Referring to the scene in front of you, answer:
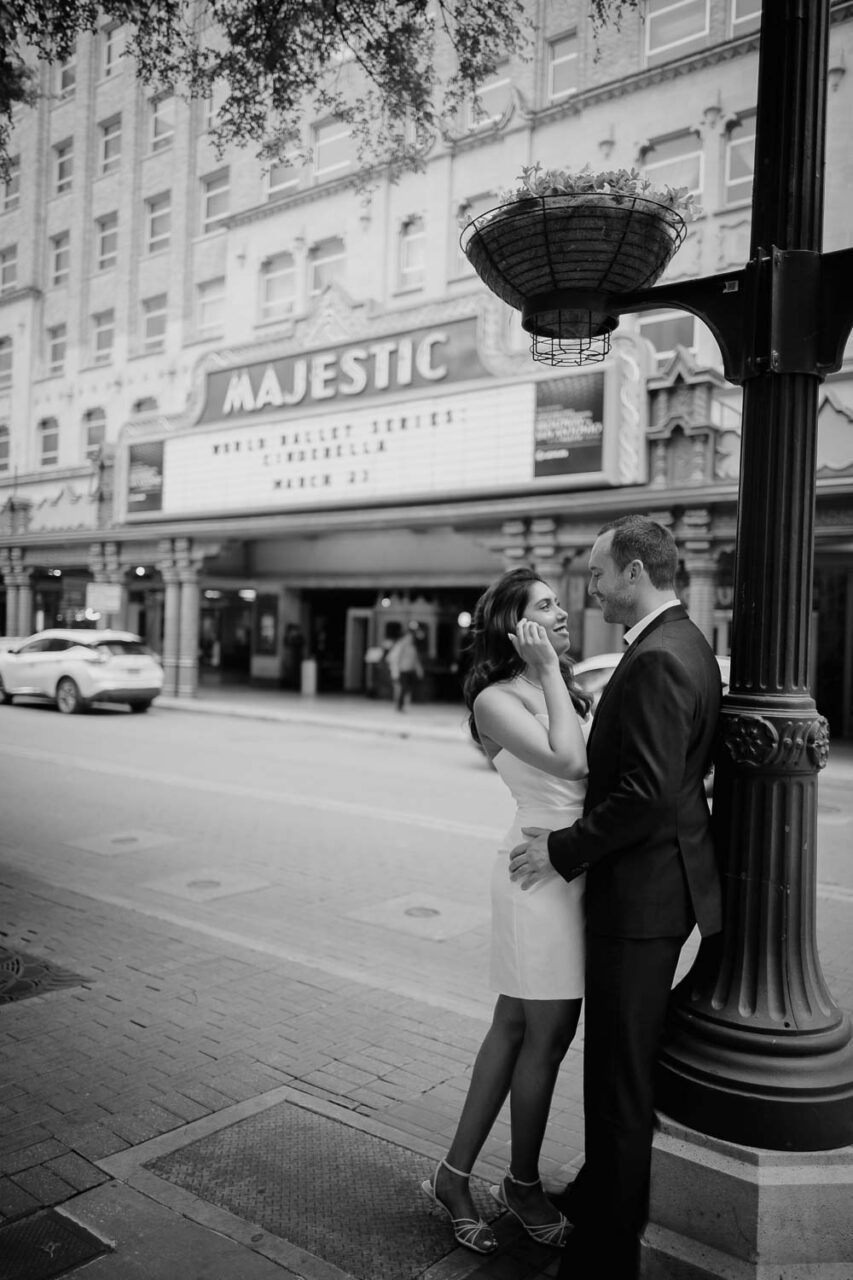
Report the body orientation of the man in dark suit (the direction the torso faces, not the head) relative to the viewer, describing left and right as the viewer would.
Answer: facing to the left of the viewer

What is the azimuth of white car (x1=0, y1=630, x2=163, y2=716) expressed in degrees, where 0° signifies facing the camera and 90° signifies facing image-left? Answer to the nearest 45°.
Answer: approximately 135°

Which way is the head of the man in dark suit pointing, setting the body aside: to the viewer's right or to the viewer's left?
to the viewer's left

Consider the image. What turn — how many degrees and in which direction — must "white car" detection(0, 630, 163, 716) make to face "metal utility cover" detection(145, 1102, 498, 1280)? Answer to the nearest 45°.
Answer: approximately 135° to its left

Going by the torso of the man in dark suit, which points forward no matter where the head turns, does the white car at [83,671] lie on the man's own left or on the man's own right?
on the man's own right

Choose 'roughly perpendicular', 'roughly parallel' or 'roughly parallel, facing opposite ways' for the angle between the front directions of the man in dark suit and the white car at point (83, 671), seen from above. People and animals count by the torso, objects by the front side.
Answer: roughly parallel

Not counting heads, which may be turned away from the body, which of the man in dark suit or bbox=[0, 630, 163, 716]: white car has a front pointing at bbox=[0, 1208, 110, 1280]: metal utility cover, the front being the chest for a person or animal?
the man in dark suit
